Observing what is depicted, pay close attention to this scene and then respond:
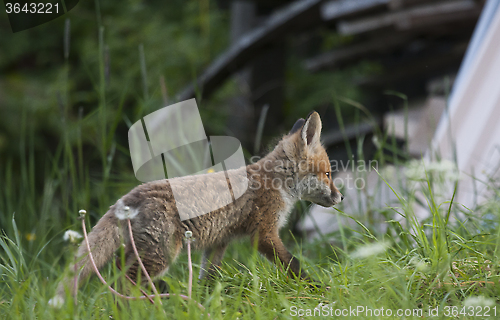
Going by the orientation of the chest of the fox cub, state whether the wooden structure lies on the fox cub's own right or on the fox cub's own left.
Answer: on the fox cub's own left

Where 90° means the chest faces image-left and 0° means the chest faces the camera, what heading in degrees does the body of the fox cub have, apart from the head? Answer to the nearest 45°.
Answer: approximately 270°

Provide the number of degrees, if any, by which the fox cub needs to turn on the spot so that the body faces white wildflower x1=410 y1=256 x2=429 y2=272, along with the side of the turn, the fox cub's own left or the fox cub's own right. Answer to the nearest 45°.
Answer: approximately 45° to the fox cub's own right

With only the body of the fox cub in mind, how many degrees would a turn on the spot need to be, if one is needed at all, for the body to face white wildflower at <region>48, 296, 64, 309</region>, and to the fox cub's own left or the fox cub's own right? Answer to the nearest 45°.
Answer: approximately 135° to the fox cub's own right

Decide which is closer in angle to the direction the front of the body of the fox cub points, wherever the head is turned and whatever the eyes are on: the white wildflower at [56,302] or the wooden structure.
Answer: the wooden structure
